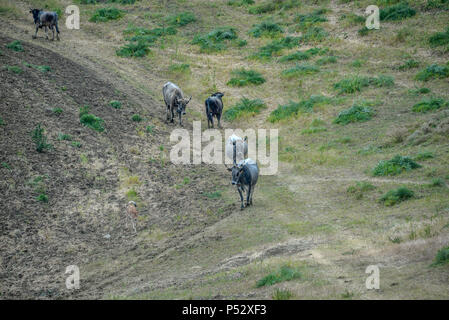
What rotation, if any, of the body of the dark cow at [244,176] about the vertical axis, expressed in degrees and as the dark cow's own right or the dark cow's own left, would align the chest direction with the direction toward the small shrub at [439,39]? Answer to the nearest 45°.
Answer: approximately 180°

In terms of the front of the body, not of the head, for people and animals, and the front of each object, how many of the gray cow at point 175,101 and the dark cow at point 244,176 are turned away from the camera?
0

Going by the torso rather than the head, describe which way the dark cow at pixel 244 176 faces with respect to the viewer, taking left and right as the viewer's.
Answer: facing the viewer and to the left of the viewer

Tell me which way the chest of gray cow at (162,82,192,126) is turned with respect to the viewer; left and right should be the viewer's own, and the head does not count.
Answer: facing the viewer and to the right of the viewer

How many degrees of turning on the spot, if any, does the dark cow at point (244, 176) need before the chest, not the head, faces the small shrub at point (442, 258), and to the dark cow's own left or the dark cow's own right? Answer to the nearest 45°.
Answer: approximately 90° to the dark cow's own left

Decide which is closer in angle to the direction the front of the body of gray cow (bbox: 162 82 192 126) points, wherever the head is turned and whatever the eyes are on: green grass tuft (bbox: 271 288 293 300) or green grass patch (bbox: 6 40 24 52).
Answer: the green grass tuft

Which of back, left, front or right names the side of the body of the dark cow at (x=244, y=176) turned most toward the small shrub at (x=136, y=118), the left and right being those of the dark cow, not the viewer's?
right

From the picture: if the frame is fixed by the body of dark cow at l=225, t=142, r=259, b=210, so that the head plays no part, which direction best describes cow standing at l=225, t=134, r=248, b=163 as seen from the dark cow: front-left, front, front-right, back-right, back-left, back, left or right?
back-right

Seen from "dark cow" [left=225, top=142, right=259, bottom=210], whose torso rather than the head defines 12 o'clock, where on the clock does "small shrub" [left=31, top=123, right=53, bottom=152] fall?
The small shrub is roughly at 2 o'clock from the dark cow.

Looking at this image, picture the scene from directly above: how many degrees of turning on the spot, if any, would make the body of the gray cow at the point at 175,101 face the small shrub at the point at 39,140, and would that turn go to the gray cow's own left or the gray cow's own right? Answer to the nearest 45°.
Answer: approximately 90° to the gray cow's own right

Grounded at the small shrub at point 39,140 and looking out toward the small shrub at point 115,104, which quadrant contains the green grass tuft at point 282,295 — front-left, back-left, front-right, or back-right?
back-right

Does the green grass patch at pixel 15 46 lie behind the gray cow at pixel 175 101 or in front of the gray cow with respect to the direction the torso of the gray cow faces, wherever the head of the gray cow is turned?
behind

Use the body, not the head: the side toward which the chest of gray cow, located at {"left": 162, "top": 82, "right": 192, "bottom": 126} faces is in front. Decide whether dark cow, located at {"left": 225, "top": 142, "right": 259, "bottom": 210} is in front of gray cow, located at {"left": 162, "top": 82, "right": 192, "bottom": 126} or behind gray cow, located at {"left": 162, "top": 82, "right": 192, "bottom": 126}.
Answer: in front

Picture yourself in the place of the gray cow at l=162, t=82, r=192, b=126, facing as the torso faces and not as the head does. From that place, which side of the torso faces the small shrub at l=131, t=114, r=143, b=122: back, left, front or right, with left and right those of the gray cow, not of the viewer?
right
